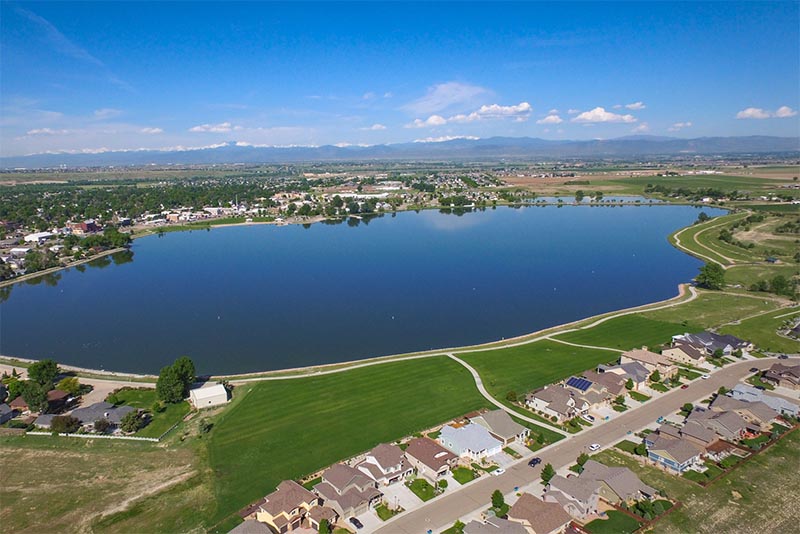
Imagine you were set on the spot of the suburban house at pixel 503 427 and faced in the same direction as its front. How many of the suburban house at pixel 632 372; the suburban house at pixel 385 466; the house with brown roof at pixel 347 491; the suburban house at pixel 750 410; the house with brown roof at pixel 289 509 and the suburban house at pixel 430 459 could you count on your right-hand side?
4

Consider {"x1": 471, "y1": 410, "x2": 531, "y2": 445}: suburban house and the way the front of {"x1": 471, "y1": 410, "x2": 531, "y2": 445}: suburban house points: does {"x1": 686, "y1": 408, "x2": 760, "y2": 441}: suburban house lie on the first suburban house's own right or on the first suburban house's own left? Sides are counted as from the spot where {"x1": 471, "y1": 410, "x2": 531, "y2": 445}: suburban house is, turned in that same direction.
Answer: on the first suburban house's own left

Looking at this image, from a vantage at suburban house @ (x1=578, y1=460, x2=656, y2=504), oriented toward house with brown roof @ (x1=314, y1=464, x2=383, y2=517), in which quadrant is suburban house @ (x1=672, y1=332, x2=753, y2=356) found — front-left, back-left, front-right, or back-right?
back-right

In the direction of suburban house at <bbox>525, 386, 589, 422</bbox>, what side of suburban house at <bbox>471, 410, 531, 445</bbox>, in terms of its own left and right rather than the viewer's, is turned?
left

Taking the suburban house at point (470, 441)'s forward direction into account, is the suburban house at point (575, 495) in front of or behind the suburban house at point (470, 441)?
in front

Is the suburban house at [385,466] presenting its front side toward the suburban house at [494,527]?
yes

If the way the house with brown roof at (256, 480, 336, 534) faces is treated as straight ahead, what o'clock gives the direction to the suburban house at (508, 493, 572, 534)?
The suburban house is roughly at 11 o'clock from the house with brown roof.

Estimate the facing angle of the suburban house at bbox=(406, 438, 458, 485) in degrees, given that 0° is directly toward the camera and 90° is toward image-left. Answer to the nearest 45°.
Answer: approximately 315°

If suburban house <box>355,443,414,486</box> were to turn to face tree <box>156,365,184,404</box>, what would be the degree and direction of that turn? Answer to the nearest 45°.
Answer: approximately 180°

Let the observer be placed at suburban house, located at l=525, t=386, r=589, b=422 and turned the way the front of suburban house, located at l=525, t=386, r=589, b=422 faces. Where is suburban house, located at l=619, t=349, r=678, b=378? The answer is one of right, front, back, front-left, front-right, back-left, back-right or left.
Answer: left

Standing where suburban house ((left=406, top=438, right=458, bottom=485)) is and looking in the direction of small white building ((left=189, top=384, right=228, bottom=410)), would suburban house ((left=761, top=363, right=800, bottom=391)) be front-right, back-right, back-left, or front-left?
back-right
